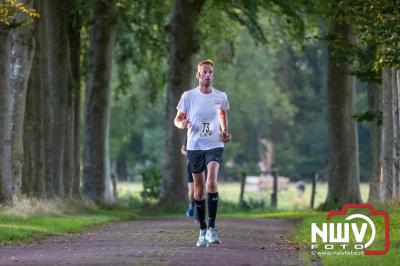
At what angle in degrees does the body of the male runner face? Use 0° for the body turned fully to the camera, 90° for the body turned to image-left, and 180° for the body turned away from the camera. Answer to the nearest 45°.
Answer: approximately 0°

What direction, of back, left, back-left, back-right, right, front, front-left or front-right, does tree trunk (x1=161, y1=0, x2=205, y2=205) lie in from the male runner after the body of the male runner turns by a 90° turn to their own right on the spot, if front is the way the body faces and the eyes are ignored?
right

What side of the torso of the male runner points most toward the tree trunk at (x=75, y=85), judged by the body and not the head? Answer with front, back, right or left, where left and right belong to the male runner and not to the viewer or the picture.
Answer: back

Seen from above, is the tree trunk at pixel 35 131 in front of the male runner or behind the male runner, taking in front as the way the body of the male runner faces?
behind

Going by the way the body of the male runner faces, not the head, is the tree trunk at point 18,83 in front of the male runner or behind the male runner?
behind

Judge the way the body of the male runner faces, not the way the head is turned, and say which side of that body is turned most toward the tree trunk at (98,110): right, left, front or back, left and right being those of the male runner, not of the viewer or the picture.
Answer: back

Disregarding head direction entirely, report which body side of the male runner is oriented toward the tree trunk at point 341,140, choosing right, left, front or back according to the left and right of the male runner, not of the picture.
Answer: back

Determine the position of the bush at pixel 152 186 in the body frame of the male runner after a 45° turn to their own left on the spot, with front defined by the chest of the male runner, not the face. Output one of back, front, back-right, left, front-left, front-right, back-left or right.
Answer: back-left

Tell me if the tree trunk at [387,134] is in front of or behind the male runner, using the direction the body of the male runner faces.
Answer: behind
